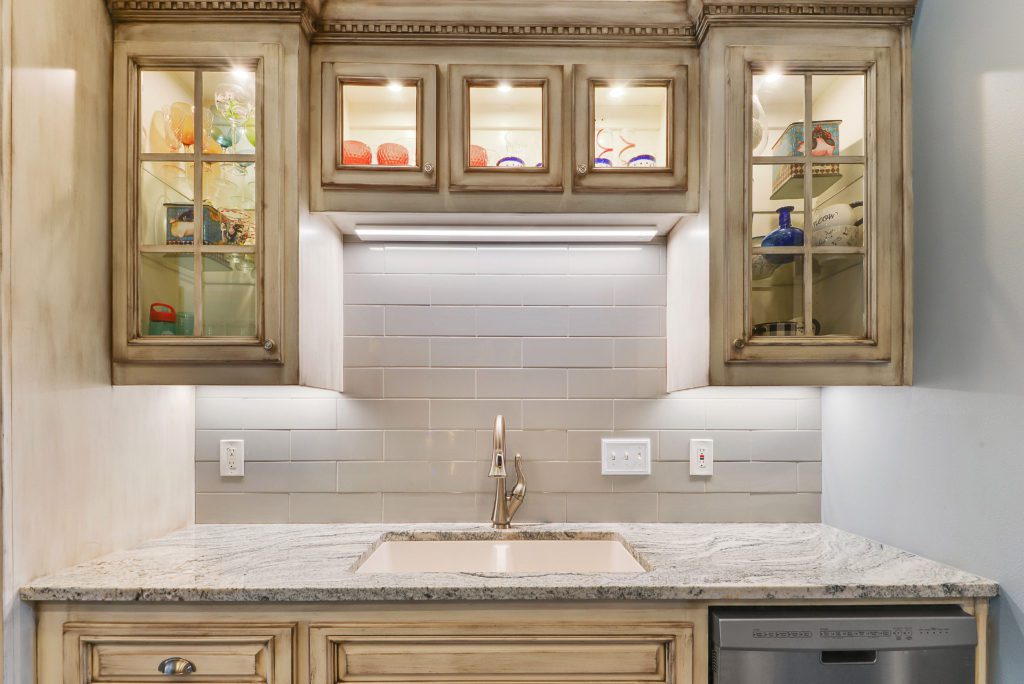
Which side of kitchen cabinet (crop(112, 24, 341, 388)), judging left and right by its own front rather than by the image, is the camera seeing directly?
front

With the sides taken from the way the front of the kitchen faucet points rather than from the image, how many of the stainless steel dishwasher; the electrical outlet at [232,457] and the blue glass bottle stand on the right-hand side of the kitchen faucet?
1

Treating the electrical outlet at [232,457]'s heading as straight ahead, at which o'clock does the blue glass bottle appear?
The blue glass bottle is roughly at 10 o'clock from the electrical outlet.
